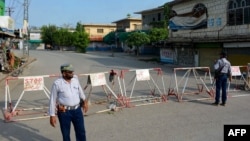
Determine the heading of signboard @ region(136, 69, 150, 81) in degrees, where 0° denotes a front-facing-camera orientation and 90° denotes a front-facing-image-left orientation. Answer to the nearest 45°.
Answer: approximately 0°

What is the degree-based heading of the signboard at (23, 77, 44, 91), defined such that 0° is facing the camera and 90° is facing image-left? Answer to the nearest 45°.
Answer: approximately 0°

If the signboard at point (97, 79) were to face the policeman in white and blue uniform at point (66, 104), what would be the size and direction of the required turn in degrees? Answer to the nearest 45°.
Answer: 0° — it already faces them

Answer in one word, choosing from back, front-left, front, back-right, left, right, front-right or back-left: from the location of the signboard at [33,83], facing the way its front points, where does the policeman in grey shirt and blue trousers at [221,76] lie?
left

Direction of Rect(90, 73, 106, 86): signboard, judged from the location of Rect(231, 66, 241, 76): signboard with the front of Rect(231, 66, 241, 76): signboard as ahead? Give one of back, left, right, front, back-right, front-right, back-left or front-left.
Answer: front-right

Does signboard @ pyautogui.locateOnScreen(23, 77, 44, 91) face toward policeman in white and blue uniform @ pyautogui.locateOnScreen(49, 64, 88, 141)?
yes

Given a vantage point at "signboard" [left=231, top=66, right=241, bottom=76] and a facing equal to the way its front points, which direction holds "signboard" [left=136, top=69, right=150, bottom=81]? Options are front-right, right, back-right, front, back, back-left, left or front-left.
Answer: front-right

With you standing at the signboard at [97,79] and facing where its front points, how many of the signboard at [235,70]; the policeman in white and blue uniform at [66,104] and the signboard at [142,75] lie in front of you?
1
